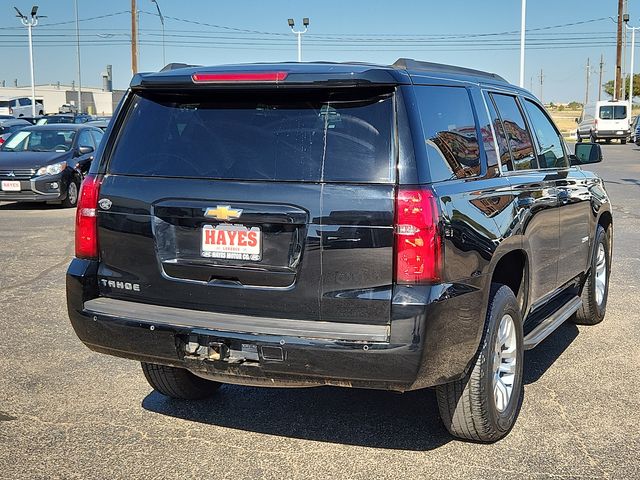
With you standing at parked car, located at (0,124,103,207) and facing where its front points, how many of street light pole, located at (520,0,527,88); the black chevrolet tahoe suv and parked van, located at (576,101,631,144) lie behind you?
2

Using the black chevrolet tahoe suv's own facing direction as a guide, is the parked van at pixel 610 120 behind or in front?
in front

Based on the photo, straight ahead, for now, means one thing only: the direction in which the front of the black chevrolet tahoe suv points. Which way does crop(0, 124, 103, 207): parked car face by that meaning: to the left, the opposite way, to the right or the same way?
the opposite way

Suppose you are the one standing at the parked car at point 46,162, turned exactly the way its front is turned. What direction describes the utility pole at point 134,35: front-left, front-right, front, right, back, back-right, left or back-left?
back-right

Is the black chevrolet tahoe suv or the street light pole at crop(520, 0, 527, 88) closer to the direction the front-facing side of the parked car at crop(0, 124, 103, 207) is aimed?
the black chevrolet tahoe suv

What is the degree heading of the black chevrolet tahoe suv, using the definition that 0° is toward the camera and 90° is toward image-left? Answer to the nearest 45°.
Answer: approximately 225°

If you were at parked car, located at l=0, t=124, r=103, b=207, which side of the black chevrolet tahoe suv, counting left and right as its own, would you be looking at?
left

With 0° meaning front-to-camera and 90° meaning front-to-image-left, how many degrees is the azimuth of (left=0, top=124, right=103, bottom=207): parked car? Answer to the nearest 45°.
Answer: approximately 45°

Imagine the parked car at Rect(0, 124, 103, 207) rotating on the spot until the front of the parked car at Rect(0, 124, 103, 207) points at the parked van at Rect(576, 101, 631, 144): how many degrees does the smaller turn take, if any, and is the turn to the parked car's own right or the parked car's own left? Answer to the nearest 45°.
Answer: approximately 180°

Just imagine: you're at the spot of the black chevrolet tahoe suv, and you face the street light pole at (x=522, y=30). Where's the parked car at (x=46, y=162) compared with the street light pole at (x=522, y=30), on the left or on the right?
left

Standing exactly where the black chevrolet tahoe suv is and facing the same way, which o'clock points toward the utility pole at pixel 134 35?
The utility pole is roughly at 10 o'clock from the black chevrolet tahoe suv.

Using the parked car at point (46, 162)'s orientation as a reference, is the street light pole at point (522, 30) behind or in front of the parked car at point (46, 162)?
behind

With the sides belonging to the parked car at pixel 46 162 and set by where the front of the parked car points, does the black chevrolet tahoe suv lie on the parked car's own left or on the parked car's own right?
on the parked car's own left
